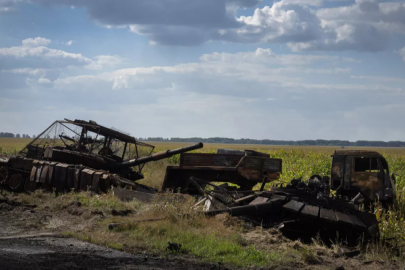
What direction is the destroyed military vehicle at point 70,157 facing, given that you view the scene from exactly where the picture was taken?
facing to the right of the viewer
